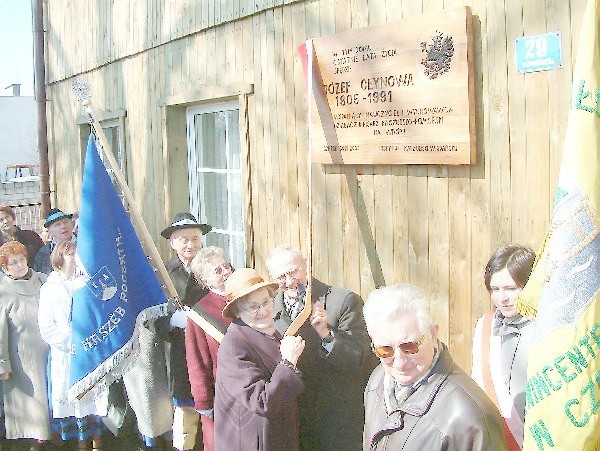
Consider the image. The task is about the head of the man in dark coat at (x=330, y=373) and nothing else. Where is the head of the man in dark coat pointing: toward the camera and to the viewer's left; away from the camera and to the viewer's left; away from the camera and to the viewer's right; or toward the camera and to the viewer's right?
toward the camera and to the viewer's left

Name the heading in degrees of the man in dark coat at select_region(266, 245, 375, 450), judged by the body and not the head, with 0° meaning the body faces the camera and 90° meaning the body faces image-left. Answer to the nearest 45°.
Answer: approximately 45°

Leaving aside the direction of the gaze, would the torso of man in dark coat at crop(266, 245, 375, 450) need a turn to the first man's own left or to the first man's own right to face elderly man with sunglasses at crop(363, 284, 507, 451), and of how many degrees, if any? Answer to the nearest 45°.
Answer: approximately 45° to the first man's own left

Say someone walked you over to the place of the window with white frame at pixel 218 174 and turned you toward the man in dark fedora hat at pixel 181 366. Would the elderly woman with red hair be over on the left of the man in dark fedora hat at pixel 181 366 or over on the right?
right

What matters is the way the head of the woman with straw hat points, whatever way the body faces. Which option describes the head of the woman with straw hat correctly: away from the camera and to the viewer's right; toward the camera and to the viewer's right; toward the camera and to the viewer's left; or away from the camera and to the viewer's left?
toward the camera and to the viewer's right

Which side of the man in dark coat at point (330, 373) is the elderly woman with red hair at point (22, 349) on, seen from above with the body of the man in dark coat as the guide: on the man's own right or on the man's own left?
on the man's own right

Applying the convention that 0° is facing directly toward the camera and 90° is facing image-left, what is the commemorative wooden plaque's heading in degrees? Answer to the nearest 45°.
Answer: approximately 45°

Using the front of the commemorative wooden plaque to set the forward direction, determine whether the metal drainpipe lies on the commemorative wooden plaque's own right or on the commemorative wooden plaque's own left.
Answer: on the commemorative wooden plaque's own right

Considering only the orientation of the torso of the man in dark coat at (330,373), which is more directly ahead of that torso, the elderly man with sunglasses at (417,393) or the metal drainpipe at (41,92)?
the elderly man with sunglasses

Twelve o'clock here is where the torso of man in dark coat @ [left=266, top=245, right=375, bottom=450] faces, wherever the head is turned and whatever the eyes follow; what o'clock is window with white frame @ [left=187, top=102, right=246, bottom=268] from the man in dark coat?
The window with white frame is roughly at 4 o'clock from the man in dark coat.

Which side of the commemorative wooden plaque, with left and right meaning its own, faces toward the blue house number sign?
left
